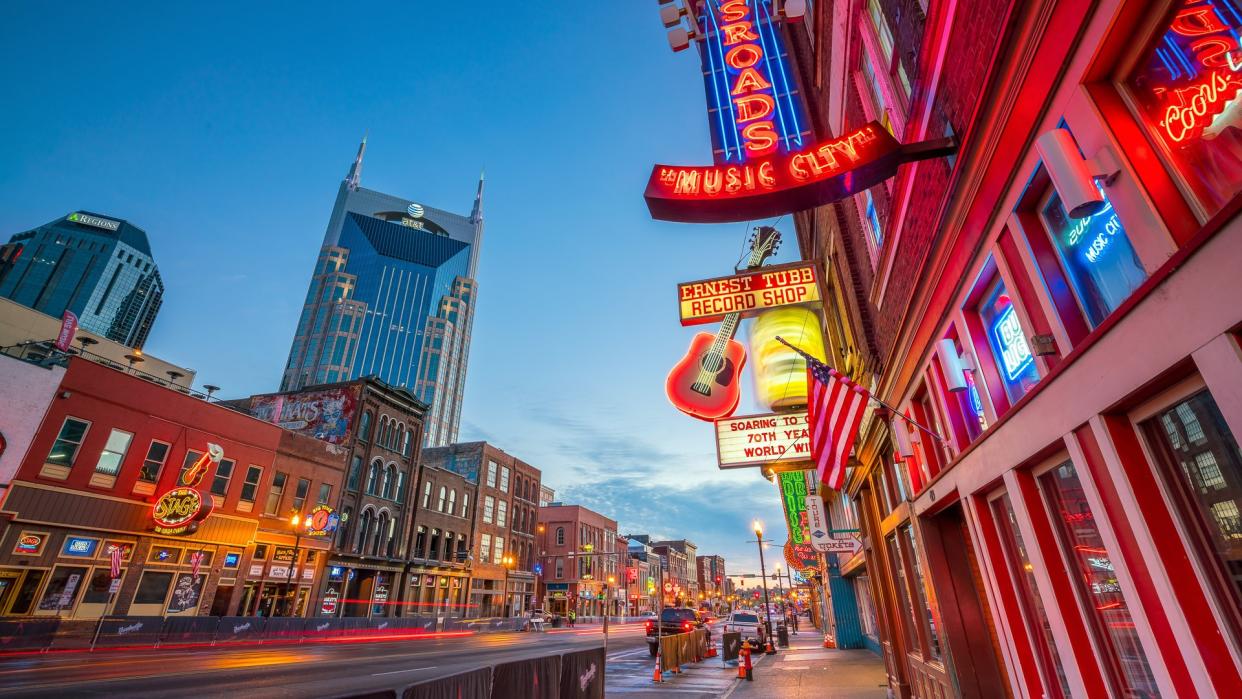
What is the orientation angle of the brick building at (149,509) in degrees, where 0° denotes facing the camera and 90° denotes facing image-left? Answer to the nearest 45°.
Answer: approximately 315°

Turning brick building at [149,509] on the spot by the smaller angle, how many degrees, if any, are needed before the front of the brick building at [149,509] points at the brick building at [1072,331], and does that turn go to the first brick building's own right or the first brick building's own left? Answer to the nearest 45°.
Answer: approximately 45° to the first brick building's own right

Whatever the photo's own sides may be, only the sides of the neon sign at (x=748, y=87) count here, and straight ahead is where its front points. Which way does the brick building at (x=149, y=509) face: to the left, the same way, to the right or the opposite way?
to the left

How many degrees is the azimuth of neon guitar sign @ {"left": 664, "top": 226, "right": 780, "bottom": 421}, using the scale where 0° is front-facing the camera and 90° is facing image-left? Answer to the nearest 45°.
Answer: approximately 0°

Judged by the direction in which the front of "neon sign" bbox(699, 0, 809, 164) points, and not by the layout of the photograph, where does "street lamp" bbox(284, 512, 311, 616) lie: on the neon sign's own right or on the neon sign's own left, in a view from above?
on the neon sign's own right

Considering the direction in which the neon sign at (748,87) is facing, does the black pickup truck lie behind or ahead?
behind

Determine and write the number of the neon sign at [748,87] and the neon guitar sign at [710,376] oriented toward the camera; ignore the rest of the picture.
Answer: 2

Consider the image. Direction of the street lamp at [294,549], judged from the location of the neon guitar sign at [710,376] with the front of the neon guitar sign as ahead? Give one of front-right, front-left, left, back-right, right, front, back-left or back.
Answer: back-right

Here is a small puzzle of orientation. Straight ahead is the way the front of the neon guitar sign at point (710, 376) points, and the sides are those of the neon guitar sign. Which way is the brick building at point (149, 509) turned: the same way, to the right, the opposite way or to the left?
to the left
